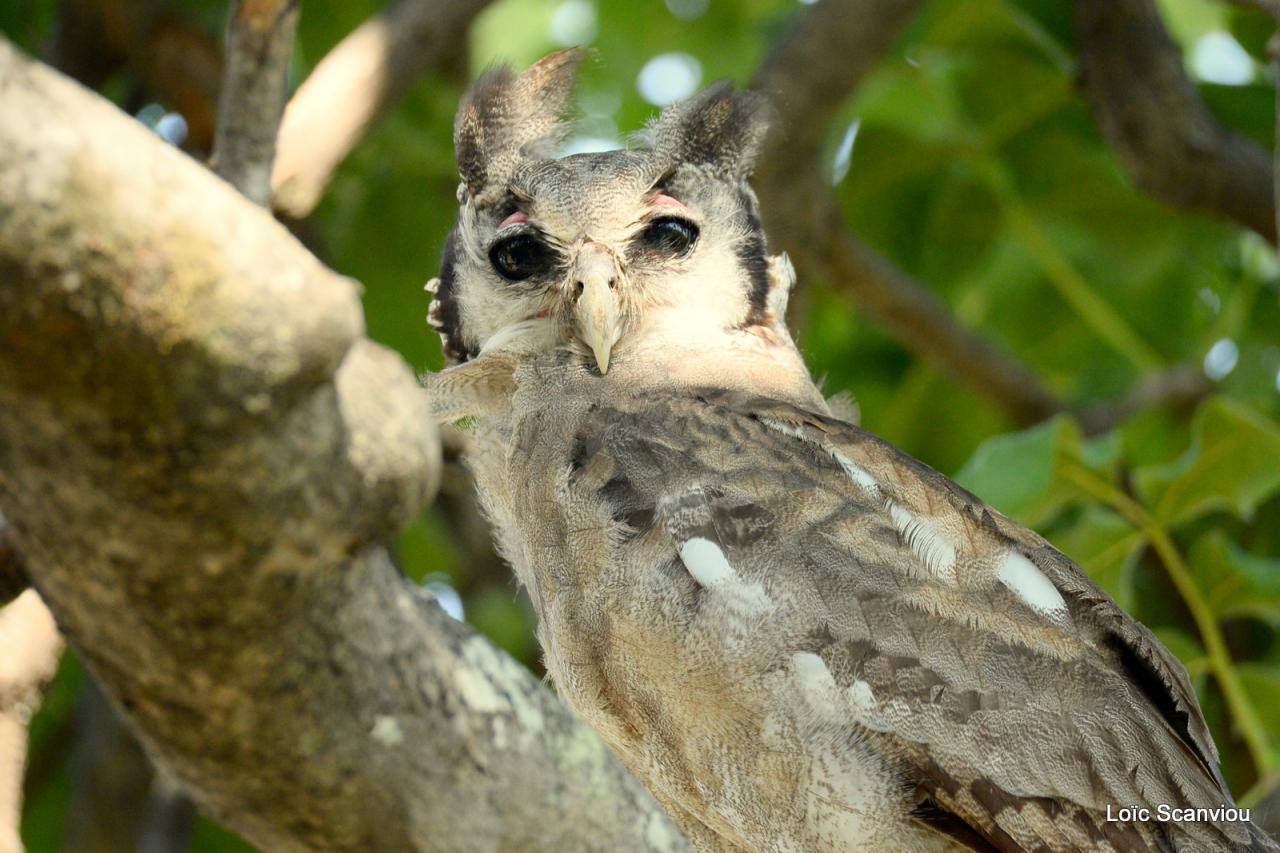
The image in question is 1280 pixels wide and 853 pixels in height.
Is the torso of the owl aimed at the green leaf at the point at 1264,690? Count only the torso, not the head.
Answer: no

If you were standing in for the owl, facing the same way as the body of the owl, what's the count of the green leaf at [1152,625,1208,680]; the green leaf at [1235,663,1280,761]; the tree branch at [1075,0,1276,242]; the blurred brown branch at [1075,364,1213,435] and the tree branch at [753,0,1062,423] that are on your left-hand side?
0

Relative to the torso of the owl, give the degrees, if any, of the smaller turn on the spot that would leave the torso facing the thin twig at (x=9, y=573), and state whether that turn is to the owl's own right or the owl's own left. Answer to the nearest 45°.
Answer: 0° — it already faces it

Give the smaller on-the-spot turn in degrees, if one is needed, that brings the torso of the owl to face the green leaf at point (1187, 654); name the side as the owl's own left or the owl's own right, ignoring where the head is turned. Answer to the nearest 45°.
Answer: approximately 135° to the owl's own right

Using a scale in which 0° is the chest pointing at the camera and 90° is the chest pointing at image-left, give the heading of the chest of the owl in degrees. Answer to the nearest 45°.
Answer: approximately 90°

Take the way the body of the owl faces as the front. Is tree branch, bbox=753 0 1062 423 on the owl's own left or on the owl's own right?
on the owl's own right

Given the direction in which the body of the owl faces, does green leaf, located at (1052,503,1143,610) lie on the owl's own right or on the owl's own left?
on the owl's own right

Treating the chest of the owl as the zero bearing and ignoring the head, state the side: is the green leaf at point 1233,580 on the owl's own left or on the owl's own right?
on the owl's own right
